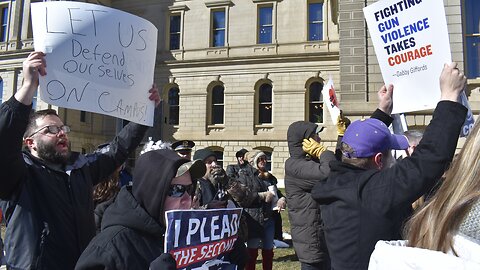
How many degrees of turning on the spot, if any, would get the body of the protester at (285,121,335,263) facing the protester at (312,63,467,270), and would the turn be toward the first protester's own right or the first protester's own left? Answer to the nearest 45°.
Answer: approximately 90° to the first protester's own right

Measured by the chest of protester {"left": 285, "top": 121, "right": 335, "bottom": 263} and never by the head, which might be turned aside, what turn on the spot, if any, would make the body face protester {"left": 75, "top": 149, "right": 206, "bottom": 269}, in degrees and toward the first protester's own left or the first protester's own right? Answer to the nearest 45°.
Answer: approximately 90° to the first protester's own right

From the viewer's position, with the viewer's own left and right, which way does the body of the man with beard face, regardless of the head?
facing the viewer and to the right of the viewer

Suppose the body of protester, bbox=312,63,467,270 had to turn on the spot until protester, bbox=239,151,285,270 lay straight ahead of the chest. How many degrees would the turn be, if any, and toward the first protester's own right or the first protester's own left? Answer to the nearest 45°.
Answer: approximately 90° to the first protester's own left

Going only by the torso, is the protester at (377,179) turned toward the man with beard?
no

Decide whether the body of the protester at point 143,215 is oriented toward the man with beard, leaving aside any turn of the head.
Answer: no

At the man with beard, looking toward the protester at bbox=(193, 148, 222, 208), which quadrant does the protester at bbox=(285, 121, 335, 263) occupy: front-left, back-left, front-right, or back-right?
front-right

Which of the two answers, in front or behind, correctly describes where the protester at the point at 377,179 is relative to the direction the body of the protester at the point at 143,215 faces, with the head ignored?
in front

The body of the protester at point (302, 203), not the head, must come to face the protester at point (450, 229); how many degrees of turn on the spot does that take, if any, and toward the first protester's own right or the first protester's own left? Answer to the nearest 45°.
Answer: approximately 90° to the first protester's own right

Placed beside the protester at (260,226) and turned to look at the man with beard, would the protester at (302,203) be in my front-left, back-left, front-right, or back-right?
front-left

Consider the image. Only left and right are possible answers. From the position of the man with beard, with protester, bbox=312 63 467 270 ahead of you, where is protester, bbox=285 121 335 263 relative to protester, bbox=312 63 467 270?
left

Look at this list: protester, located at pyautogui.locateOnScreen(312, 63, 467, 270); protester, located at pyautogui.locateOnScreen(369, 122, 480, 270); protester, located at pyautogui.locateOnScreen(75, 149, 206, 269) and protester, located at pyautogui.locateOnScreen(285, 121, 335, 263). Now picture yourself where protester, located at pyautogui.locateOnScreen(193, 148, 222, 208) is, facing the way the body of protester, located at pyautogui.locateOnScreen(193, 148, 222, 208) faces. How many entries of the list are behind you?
0

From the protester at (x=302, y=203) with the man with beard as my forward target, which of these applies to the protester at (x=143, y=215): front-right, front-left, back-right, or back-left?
front-left
